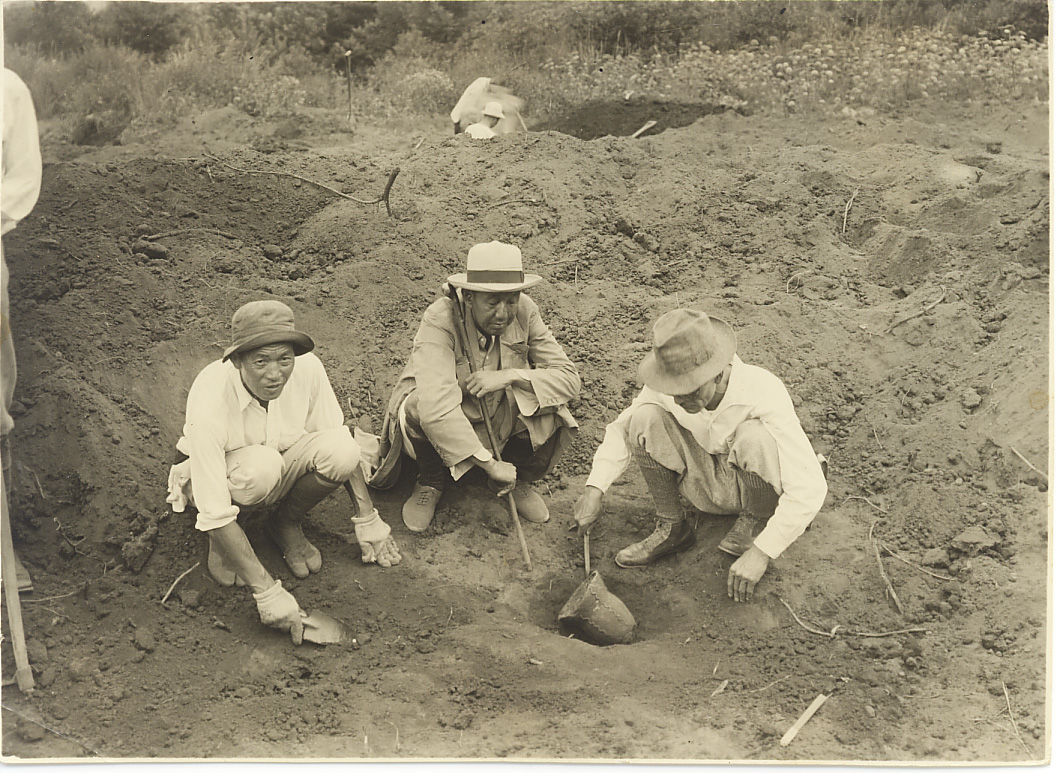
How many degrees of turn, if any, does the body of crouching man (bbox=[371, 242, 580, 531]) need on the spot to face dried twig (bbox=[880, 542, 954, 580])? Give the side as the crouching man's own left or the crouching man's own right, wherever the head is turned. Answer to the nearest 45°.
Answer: approximately 45° to the crouching man's own left

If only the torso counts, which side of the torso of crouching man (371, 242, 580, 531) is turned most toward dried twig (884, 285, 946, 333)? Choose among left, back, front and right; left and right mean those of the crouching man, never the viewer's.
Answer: left

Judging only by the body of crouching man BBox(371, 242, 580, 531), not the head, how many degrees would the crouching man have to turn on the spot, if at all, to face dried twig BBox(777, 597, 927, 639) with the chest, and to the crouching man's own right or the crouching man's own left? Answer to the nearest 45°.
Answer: approximately 45° to the crouching man's own left

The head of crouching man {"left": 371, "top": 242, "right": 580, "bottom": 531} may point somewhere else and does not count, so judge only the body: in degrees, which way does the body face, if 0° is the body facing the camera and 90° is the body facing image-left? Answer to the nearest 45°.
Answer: approximately 0°

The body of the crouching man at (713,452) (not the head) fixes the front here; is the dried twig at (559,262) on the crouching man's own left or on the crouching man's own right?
on the crouching man's own right

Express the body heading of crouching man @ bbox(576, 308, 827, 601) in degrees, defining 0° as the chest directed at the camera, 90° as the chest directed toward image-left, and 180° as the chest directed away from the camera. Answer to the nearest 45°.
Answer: approximately 45°

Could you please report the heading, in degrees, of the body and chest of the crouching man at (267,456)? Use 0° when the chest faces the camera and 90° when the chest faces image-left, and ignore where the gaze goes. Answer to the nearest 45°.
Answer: approximately 315°

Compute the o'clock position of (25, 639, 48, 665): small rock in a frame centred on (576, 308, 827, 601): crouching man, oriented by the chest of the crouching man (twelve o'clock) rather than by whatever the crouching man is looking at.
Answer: The small rock is roughly at 1 o'clock from the crouching man.

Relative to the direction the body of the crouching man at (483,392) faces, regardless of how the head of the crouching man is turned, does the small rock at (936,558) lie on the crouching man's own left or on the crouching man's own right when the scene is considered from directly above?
on the crouching man's own left
